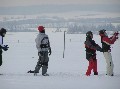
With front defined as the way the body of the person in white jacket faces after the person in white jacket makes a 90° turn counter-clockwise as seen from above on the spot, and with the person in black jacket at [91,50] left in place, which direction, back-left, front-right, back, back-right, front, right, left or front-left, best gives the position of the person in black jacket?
back-right
